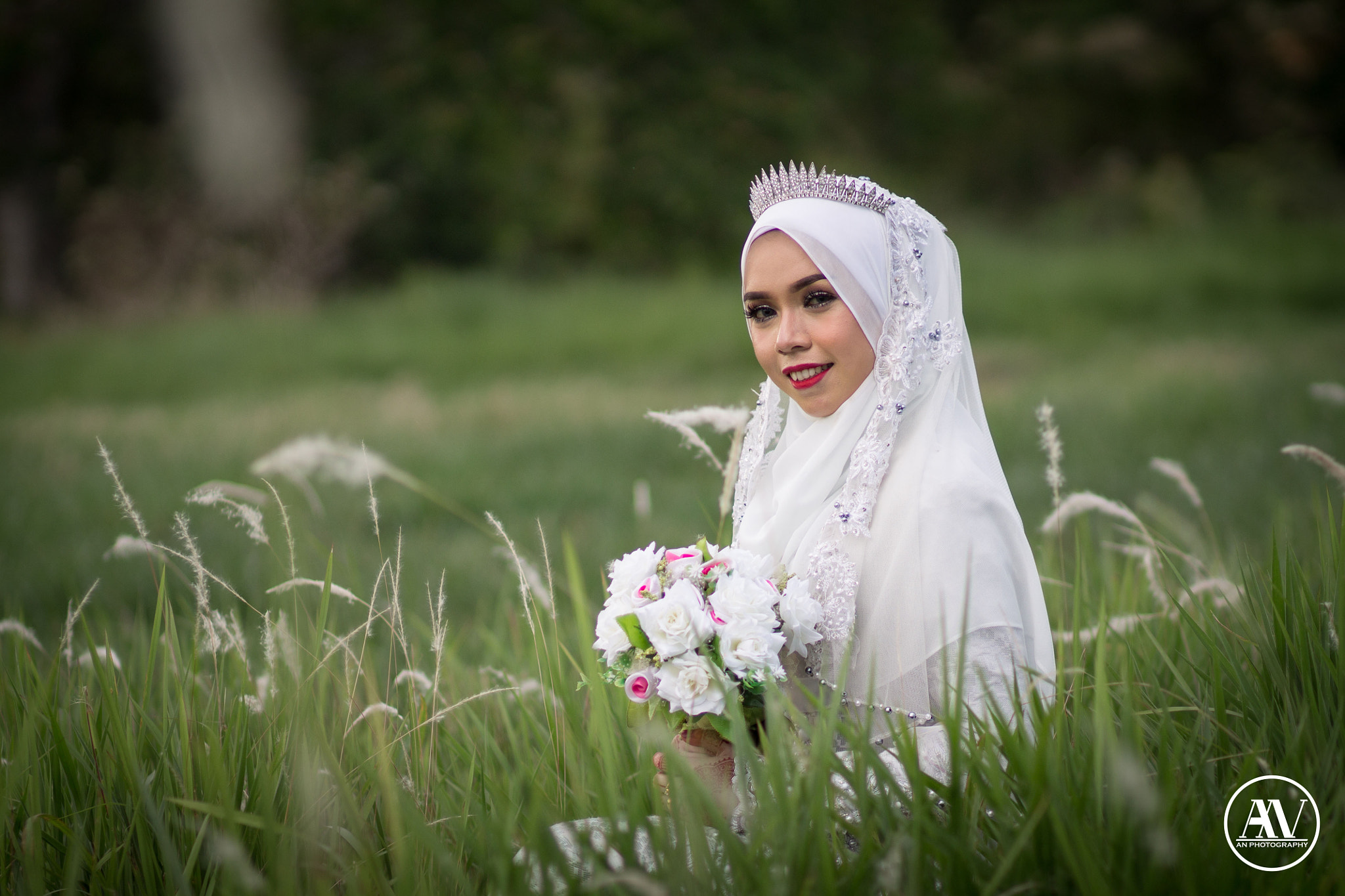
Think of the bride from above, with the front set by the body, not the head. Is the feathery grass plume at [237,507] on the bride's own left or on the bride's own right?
on the bride's own right

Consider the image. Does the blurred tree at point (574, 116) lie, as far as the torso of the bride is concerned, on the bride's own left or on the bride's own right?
on the bride's own right

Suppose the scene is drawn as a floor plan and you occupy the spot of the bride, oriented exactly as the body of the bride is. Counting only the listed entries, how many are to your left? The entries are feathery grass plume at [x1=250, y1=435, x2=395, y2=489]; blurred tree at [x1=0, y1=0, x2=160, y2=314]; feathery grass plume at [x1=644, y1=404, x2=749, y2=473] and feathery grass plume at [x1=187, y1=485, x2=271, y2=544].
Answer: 0

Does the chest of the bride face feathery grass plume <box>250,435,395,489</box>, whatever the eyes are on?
no

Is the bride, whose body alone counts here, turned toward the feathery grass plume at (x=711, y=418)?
no

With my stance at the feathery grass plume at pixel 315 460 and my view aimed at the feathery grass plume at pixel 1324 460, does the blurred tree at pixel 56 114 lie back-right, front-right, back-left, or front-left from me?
back-left

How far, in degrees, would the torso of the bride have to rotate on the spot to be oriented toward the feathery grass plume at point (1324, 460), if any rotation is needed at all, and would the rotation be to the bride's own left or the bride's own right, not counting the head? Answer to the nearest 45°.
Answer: approximately 180°

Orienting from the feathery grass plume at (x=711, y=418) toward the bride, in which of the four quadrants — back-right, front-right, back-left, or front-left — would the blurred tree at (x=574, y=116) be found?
back-left

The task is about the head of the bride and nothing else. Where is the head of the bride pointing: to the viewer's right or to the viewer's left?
to the viewer's left

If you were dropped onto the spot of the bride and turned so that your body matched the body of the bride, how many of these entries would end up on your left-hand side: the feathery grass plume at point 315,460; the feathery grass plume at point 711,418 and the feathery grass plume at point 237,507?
0

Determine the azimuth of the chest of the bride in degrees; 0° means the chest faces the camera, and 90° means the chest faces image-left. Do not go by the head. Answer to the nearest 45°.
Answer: approximately 45°
